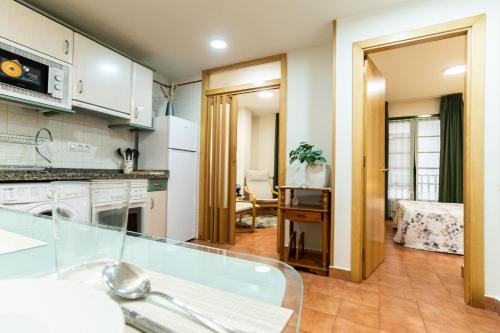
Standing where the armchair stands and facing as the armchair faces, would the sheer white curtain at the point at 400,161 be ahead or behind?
ahead

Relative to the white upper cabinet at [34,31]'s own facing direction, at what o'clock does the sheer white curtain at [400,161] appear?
The sheer white curtain is roughly at 11 o'clock from the white upper cabinet.

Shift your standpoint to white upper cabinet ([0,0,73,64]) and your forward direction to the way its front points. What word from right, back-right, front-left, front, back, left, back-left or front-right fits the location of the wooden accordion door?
front-left

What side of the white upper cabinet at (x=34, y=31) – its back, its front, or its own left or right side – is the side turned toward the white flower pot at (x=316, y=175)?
front

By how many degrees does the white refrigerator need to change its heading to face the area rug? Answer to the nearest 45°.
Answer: approximately 90° to its left

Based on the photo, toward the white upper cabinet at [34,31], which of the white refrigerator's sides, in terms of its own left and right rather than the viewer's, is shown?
right

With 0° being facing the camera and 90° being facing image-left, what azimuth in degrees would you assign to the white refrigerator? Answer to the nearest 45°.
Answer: approximately 315°

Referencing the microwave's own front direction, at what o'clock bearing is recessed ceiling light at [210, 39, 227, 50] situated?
The recessed ceiling light is roughly at 11 o'clock from the microwave.

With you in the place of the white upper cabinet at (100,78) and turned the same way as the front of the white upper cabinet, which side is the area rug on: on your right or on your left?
on your left

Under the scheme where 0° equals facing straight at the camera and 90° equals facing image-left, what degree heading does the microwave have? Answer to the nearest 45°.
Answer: approximately 315°
